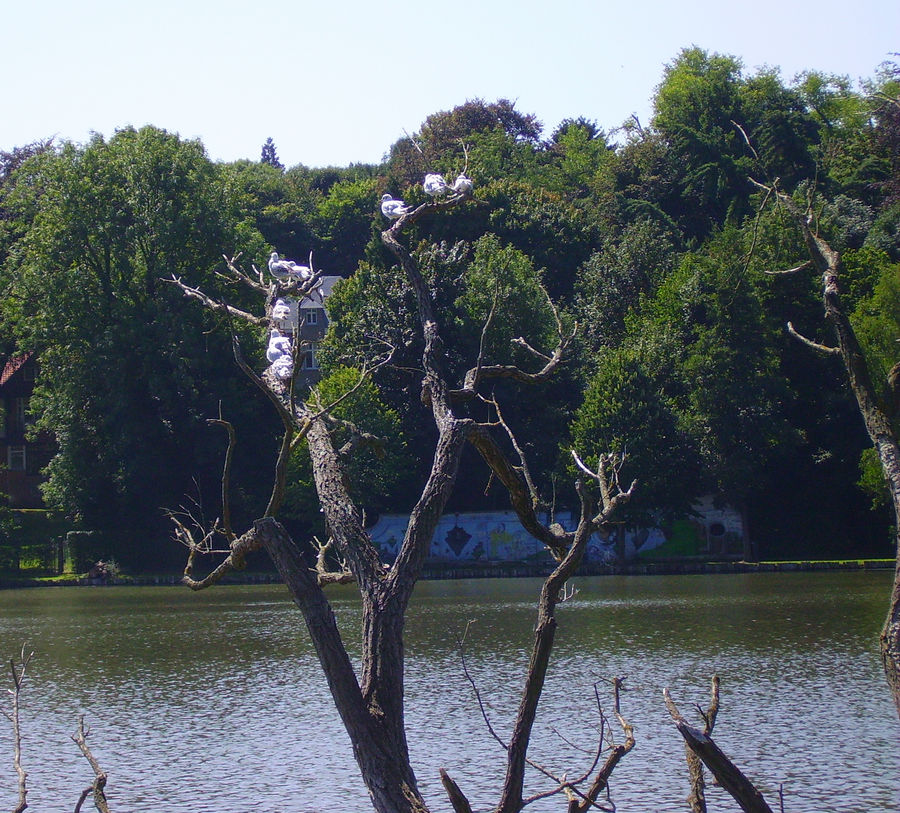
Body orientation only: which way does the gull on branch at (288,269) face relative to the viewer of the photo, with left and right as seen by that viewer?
facing to the left of the viewer

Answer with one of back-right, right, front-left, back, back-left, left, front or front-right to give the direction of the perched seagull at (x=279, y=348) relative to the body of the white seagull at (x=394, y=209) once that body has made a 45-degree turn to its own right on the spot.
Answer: left

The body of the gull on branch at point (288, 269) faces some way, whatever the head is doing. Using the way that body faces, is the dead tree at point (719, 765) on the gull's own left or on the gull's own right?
on the gull's own left

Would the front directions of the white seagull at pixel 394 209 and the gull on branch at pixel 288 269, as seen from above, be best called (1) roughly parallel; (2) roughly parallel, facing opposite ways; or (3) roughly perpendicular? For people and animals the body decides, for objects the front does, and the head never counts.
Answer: roughly parallel

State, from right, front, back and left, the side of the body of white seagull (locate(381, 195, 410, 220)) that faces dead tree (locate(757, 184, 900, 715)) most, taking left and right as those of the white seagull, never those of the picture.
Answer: back

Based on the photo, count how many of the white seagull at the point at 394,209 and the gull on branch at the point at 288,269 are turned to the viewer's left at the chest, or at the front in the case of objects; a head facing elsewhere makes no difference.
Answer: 2
